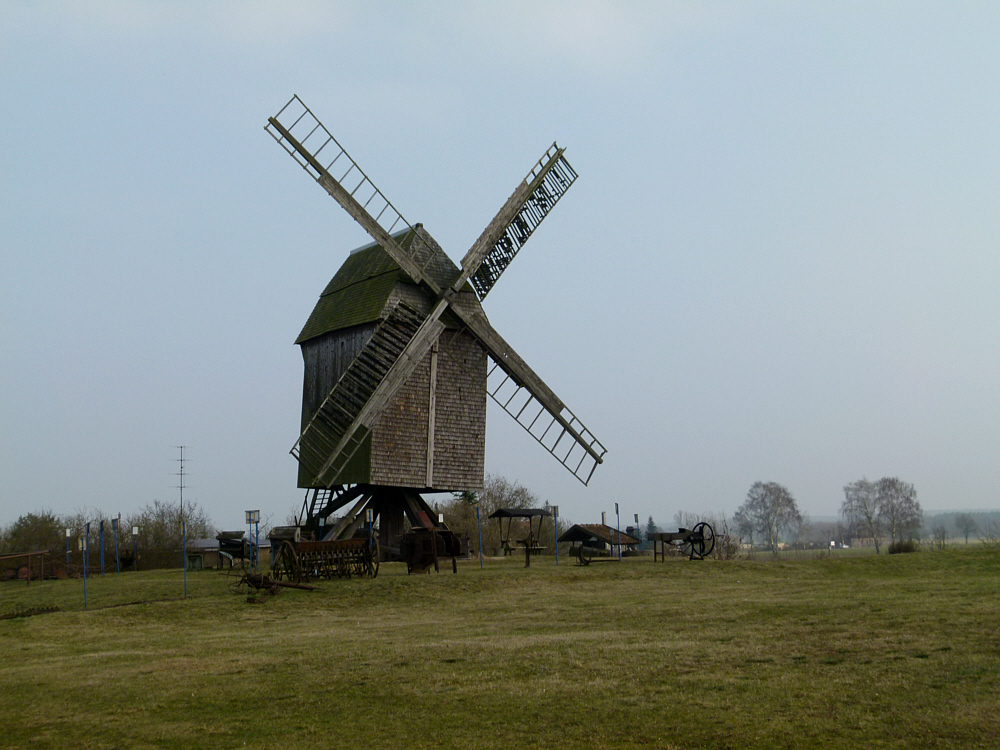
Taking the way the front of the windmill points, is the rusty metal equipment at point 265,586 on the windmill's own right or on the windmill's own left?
on the windmill's own right

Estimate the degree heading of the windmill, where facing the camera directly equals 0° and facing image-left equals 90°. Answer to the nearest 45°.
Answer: approximately 315°

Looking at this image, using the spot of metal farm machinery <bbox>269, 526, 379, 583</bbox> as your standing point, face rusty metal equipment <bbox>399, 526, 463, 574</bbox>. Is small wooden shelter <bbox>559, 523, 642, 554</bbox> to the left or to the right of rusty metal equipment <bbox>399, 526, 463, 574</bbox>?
left

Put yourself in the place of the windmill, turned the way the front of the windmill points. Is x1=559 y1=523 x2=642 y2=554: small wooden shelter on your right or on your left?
on your left

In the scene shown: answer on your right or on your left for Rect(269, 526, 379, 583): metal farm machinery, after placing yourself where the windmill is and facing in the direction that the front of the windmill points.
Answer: on your right
